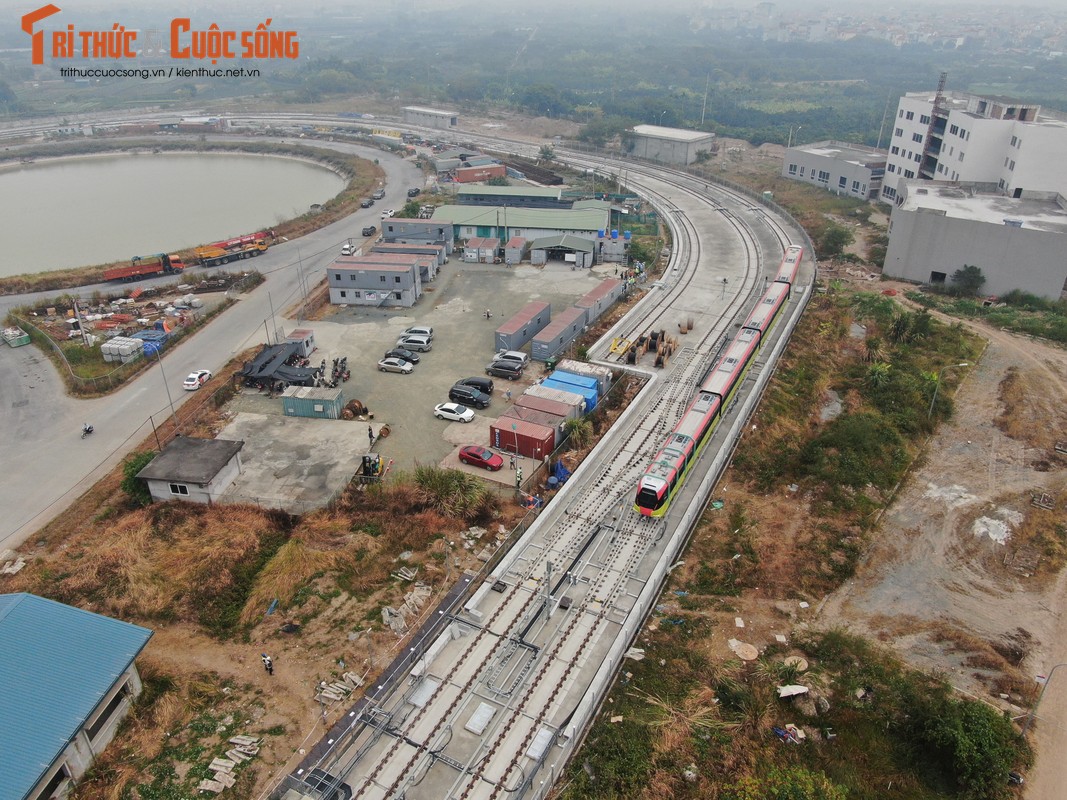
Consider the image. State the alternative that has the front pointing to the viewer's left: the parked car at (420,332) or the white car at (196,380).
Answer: the parked car

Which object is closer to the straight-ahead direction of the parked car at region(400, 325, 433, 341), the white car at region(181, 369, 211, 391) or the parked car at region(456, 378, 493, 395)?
the white car

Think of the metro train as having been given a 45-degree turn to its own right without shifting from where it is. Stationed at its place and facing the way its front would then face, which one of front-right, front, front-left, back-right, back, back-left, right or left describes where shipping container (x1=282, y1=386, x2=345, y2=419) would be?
front

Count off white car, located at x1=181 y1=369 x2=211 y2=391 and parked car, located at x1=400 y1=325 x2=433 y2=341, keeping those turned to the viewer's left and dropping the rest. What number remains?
1

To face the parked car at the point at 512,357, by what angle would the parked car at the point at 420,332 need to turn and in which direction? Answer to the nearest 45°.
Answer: approximately 135° to its left

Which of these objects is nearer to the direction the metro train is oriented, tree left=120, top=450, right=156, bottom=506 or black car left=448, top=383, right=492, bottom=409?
the tree

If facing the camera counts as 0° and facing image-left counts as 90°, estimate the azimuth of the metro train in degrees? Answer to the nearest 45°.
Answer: approximately 45°

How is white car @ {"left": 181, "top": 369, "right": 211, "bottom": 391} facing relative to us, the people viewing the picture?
facing away from the viewer and to the right of the viewer

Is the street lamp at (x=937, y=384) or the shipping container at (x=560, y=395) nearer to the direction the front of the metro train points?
the shipping container

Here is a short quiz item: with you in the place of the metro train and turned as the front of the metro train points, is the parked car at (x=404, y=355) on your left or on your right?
on your right

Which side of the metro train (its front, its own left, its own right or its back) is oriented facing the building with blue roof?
front

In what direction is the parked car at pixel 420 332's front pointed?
to the viewer's left

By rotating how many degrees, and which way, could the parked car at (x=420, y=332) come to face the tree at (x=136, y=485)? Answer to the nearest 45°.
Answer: approximately 45° to its left
